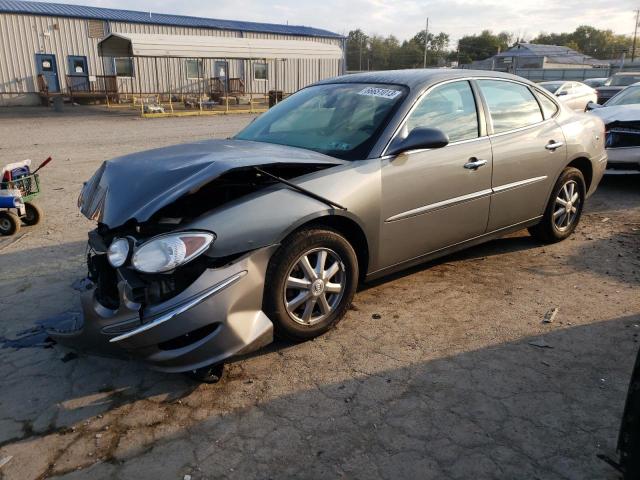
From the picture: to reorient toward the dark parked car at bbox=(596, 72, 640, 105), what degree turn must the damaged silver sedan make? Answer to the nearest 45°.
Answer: approximately 180°

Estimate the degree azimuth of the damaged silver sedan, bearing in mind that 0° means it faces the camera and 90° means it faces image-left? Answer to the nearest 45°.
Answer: approximately 45°

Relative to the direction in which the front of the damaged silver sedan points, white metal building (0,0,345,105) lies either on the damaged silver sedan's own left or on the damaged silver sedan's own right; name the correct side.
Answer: on the damaged silver sedan's own right

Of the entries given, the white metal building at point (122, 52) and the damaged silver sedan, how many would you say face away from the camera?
0

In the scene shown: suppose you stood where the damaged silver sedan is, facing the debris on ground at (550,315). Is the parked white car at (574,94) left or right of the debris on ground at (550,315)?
left

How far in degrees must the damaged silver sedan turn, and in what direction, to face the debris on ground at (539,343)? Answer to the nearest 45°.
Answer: approximately 135° to its left

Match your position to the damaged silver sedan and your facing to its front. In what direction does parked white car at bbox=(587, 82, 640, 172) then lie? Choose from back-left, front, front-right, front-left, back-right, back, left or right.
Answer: back

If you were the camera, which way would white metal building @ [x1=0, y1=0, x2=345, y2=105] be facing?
facing the viewer and to the right of the viewer

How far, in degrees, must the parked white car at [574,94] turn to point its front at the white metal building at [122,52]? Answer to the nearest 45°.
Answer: approximately 45° to its right

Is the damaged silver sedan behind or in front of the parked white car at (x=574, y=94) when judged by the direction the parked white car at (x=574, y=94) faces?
in front
